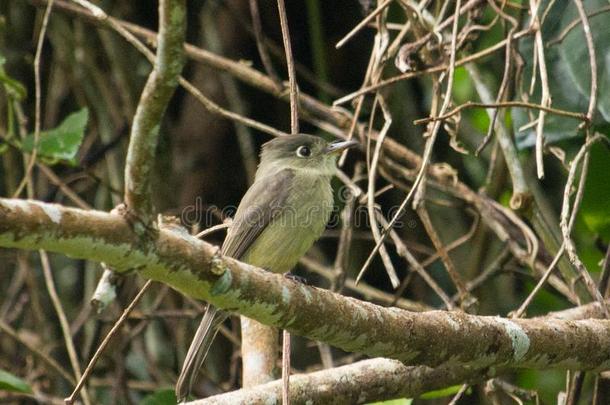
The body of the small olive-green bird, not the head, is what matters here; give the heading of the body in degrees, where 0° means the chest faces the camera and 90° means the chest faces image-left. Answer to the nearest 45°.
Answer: approximately 270°

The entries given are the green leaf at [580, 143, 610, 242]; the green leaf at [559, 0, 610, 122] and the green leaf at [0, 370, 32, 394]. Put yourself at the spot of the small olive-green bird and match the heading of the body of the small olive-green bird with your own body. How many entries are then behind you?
1

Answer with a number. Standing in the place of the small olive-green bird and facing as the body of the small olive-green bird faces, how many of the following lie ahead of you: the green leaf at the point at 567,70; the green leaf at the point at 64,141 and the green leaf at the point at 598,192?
2

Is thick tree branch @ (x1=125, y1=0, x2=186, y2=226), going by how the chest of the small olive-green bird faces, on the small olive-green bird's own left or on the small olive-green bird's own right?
on the small olive-green bird's own right

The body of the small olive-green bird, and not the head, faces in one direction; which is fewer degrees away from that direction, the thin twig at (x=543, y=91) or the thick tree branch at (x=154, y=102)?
the thin twig

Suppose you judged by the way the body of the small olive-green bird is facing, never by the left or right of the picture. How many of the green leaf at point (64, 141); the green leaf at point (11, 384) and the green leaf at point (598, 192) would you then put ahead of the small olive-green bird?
1
